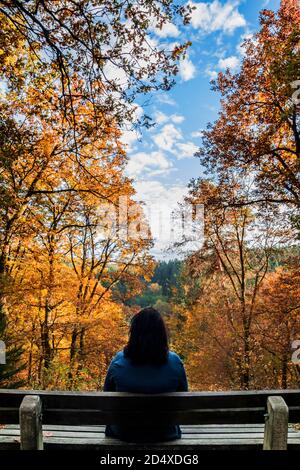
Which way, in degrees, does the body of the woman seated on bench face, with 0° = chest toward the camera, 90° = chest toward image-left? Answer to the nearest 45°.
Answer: approximately 180°

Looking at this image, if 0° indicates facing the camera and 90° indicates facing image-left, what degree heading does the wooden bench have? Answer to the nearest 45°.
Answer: approximately 180°

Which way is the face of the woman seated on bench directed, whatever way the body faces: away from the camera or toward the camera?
away from the camera

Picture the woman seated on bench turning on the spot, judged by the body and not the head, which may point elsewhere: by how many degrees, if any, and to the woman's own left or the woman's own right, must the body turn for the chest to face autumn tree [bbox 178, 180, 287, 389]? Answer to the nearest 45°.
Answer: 0° — they already face it
